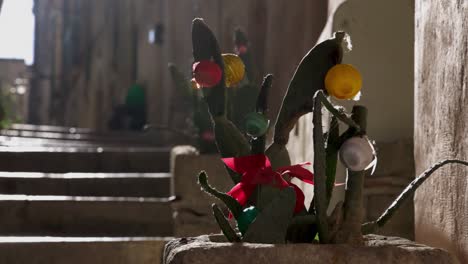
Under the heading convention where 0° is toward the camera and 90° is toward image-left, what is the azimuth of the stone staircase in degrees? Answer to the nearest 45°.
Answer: approximately 0°

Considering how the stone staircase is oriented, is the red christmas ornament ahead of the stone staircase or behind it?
ahead

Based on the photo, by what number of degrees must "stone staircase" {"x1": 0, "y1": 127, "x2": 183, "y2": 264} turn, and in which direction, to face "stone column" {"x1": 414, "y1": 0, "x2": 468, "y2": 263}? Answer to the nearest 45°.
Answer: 0° — it already faces it

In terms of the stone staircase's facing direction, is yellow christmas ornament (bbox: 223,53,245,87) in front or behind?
in front

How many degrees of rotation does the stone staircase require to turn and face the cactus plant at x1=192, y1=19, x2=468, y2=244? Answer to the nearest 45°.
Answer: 0° — it already faces it

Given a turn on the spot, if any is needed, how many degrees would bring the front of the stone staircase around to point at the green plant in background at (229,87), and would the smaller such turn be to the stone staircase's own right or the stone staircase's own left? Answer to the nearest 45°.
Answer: approximately 45° to the stone staircase's own left
